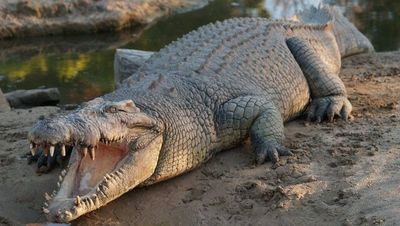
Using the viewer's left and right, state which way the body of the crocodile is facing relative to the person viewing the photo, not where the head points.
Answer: facing the viewer and to the left of the viewer

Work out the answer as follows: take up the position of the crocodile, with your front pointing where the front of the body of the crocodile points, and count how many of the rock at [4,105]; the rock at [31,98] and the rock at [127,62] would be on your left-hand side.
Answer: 0

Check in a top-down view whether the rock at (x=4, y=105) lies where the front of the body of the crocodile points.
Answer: no

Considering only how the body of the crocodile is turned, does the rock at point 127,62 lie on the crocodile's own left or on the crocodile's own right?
on the crocodile's own right

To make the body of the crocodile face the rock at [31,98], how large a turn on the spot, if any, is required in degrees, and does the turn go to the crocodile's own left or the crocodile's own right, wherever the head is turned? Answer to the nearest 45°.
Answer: approximately 90° to the crocodile's own right
